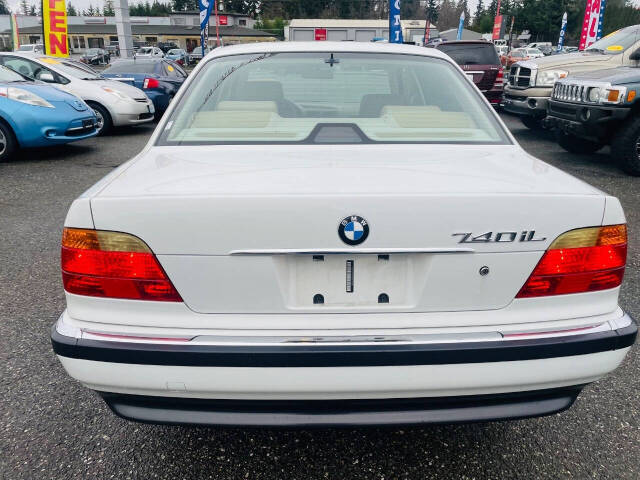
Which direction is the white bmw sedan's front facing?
away from the camera

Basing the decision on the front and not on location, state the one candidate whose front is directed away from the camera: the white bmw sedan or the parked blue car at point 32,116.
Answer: the white bmw sedan

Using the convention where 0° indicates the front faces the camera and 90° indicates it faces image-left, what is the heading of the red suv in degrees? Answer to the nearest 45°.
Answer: approximately 180°

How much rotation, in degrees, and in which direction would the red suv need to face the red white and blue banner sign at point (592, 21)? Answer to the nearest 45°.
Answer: approximately 45° to its right

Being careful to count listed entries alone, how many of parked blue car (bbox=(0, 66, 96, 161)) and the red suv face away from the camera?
1

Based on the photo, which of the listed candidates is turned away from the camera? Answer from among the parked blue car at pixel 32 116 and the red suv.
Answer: the red suv

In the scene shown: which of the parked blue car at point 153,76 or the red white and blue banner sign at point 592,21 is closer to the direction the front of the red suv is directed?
the red white and blue banner sign

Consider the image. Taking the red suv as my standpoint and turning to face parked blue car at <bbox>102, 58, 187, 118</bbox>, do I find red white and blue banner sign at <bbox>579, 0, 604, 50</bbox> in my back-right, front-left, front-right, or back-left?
back-right

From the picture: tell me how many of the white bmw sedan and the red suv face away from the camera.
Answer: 2

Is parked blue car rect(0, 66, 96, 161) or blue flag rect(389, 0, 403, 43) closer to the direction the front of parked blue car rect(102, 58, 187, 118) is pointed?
the blue flag

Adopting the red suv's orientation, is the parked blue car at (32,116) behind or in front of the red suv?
behind

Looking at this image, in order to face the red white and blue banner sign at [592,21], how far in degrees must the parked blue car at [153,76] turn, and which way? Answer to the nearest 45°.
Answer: approximately 45° to its right

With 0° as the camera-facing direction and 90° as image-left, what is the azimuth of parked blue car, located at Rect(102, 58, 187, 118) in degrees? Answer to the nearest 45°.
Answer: approximately 225°
